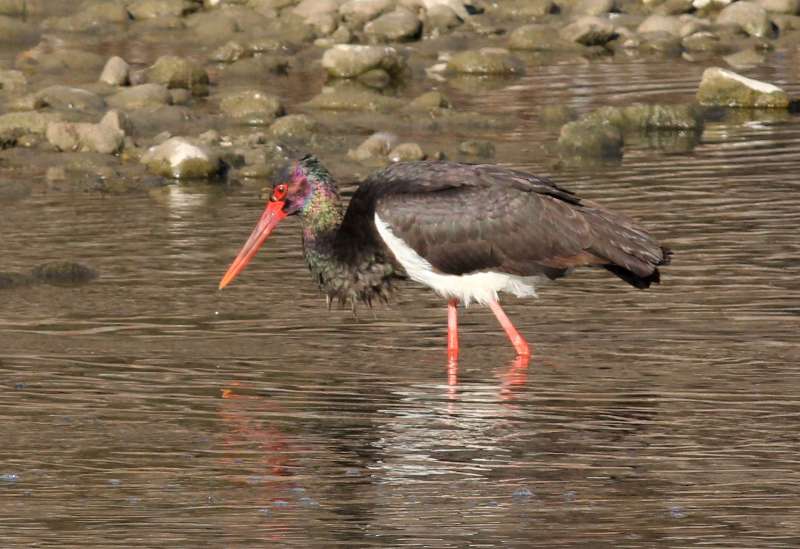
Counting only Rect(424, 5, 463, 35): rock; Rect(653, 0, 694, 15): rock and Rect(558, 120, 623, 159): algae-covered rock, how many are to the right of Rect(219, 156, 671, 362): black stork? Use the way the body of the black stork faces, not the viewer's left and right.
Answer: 3

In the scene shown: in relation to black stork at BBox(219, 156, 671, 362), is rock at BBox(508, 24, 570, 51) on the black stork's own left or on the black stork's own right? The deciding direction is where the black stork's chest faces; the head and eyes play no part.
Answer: on the black stork's own right

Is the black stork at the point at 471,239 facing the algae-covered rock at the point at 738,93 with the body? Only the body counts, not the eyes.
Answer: no

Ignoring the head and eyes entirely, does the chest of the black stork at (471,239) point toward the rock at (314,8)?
no

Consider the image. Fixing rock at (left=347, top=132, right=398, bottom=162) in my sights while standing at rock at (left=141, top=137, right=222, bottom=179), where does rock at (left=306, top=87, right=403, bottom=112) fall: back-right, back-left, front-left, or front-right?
front-left

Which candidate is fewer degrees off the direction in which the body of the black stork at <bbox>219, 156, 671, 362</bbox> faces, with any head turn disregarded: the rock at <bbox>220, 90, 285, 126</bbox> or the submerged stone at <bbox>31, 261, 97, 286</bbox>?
the submerged stone

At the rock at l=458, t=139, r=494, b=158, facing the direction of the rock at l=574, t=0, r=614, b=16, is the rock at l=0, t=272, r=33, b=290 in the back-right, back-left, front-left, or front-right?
back-left

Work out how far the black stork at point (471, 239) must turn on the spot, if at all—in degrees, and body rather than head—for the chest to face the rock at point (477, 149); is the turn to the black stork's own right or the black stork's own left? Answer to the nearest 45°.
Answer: approximately 90° to the black stork's own right

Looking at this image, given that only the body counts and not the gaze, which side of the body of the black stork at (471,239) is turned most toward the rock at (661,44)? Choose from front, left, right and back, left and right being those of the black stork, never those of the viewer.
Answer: right

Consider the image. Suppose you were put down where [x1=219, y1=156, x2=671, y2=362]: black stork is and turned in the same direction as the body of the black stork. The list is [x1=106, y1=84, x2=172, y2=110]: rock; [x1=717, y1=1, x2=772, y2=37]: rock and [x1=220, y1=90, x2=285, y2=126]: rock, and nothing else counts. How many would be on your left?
0

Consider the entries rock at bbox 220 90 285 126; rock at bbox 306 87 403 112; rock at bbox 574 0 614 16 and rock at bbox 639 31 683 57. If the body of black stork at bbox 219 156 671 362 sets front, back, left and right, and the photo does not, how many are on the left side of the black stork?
0

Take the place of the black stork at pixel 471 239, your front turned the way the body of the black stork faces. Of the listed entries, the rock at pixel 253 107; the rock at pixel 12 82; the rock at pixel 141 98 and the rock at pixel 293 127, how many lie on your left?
0

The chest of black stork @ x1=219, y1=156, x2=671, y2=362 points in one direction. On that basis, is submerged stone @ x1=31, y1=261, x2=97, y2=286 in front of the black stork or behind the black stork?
in front

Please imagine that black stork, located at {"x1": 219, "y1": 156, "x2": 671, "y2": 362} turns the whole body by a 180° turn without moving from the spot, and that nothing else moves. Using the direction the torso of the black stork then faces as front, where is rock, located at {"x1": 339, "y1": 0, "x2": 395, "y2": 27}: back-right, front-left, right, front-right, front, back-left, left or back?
left

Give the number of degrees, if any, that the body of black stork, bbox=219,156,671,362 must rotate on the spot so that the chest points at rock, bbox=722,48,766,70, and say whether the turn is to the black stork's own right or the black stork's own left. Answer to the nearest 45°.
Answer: approximately 90° to the black stork's own right

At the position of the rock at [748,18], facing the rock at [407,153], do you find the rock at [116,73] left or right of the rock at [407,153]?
right

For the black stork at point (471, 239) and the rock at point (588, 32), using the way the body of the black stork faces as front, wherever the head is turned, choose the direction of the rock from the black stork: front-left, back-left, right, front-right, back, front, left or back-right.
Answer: right

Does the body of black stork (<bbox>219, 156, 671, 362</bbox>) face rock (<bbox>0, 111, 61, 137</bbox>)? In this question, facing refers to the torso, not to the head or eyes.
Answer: no

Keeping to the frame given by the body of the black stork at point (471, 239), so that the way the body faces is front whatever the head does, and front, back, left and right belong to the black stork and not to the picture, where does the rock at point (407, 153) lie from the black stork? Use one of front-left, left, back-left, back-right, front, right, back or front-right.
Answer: right

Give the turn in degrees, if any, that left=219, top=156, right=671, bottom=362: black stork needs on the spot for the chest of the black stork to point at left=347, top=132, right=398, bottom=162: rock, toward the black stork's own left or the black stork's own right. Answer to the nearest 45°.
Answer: approximately 90° to the black stork's own right

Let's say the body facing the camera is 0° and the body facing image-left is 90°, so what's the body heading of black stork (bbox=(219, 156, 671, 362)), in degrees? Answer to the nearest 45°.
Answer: approximately 90°

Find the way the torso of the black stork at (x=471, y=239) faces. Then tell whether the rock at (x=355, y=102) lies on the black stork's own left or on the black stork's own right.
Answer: on the black stork's own right
